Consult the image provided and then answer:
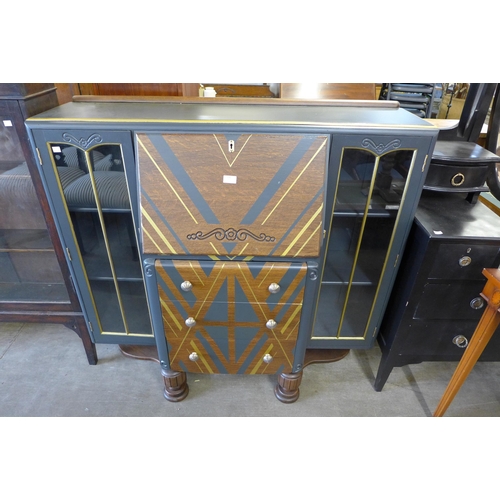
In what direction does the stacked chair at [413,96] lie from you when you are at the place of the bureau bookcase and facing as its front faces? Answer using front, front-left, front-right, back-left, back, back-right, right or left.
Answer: back-left

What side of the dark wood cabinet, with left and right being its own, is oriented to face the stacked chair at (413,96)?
left

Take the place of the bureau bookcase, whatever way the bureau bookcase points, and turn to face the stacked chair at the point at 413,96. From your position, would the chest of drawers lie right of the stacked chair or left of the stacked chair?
right

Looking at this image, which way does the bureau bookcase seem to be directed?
toward the camera

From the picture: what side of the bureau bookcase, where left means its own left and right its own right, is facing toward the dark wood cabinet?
right

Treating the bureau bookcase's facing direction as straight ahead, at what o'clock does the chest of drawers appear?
The chest of drawers is roughly at 9 o'clock from the bureau bookcase.

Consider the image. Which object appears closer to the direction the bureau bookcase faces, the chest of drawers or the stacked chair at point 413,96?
the chest of drawers

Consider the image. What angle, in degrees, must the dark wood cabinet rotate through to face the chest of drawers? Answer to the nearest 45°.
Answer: approximately 45° to its left

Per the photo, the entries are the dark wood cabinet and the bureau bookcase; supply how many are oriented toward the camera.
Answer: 2
